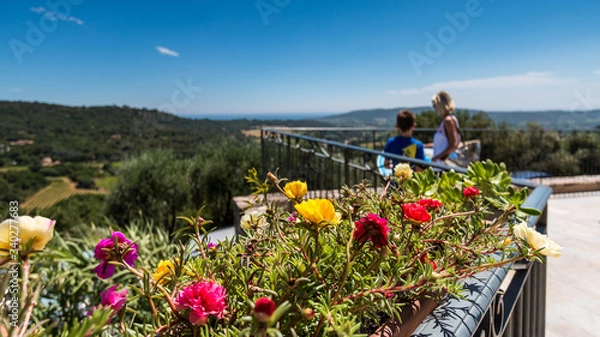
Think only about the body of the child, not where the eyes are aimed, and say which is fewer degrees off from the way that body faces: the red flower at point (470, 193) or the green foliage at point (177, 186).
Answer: the green foliage

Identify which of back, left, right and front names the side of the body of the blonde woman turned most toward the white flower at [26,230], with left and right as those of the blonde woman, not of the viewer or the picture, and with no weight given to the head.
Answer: left

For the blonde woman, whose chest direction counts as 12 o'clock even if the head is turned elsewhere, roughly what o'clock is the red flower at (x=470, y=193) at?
The red flower is roughly at 9 o'clock from the blonde woman.

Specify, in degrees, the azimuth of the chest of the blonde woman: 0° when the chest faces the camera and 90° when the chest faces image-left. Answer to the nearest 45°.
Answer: approximately 90°

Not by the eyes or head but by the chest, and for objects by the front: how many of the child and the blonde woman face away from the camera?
1

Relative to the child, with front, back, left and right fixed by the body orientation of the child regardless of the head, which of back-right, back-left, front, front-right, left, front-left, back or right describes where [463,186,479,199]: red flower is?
back

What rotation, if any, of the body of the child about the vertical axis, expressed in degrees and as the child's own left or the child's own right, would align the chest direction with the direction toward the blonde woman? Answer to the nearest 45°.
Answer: approximately 45° to the child's own right

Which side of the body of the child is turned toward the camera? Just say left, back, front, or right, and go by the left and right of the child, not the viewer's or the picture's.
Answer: back

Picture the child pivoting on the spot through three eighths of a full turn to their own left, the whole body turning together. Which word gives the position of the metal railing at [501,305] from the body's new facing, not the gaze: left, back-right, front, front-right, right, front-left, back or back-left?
front-left

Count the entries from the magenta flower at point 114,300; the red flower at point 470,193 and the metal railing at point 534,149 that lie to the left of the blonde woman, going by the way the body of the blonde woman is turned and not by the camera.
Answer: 2

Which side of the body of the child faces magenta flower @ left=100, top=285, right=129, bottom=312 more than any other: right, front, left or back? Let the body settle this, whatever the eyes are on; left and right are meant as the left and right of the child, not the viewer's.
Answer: back

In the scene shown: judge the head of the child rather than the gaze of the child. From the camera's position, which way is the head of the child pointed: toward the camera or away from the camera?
away from the camera

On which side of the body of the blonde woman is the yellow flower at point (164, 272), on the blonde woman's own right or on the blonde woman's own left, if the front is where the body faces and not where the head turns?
on the blonde woman's own left

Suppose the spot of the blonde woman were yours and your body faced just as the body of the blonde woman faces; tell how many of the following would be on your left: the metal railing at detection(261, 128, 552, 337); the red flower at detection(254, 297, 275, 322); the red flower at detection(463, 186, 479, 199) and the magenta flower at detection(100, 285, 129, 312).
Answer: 4

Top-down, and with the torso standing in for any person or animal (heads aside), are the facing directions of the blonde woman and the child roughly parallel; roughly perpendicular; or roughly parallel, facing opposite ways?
roughly perpendicular
